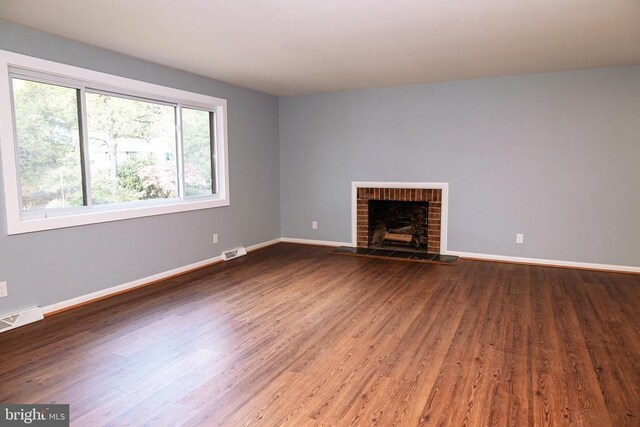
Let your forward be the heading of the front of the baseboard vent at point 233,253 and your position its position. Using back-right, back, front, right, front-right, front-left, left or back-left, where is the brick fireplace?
front-left

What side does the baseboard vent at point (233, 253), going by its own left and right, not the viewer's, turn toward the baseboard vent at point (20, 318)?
right

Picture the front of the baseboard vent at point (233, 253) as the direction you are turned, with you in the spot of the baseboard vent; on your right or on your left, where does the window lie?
on your right

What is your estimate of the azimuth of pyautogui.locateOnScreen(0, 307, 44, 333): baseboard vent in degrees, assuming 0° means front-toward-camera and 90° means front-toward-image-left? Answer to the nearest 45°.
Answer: approximately 315°
